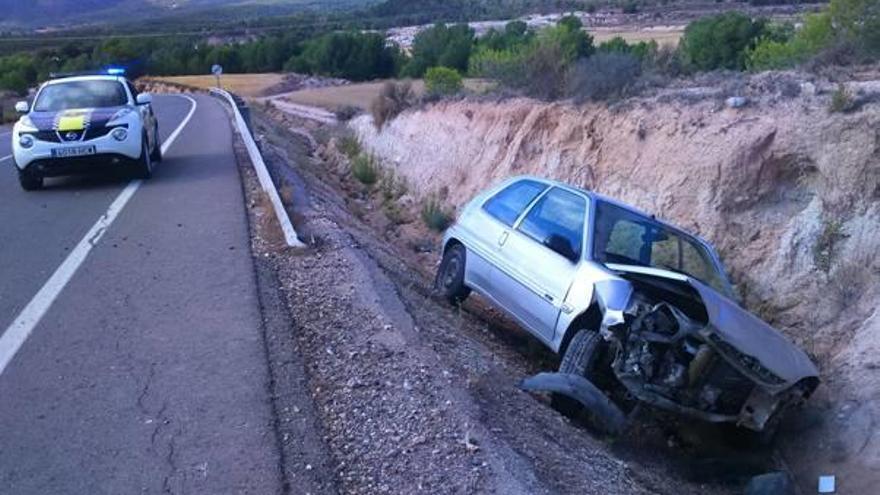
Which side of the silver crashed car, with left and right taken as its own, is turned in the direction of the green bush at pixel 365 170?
back

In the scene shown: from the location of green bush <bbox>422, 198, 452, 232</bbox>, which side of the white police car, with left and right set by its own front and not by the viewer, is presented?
left

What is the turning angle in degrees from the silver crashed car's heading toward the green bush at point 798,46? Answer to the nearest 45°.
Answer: approximately 135° to its left

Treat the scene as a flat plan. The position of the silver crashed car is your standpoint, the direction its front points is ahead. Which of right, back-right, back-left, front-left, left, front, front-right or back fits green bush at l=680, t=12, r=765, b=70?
back-left

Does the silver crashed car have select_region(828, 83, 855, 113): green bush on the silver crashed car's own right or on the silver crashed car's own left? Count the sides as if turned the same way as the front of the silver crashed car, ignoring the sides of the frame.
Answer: on the silver crashed car's own left

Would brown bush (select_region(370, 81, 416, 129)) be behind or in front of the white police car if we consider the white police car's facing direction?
behind

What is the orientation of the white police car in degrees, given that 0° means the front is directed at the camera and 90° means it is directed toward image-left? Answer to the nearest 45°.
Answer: approximately 0°

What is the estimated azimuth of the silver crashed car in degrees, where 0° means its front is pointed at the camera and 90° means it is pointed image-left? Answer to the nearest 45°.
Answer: approximately 315°

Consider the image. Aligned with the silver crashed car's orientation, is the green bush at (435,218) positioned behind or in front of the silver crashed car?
behind
